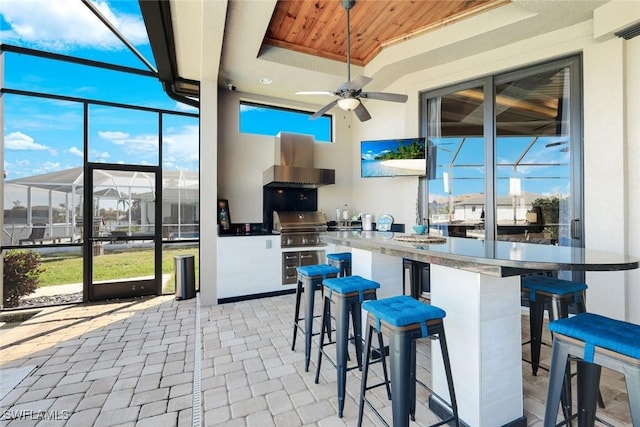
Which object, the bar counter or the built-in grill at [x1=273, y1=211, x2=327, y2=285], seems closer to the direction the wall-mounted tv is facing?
the bar counter

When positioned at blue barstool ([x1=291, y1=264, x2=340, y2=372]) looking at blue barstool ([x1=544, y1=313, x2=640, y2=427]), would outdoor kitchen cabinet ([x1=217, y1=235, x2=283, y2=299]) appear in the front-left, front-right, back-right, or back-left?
back-left

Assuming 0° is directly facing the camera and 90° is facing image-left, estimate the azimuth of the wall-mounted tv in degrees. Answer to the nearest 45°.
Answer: approximately 0°

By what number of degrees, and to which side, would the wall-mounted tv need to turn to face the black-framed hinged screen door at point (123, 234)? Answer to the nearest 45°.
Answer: approximately 90° to its right

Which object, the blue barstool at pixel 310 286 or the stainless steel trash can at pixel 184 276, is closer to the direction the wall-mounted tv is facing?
the blue barstool

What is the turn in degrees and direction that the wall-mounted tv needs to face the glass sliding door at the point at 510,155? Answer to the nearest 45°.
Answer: approximately 90° to its left

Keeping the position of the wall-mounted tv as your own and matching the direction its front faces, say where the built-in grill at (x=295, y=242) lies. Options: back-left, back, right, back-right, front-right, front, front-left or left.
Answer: right

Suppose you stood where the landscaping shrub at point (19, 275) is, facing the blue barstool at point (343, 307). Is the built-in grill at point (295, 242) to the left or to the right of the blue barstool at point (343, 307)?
left

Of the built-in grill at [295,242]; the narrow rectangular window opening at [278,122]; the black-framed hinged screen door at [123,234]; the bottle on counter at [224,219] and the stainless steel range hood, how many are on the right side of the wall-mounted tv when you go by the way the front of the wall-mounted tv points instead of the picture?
5

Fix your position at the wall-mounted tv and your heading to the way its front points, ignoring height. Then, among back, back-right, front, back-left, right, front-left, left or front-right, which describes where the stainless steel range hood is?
right

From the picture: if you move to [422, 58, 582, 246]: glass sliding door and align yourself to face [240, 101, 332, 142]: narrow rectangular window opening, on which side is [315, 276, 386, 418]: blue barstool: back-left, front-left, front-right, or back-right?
front-left

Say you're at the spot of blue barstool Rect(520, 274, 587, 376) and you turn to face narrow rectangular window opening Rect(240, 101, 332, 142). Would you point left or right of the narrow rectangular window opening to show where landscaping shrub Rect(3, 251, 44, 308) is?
left

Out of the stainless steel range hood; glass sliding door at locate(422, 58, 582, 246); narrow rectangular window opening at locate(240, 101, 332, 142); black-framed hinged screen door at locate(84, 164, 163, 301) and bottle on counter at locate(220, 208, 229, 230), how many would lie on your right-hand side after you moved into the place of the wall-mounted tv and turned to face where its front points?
4

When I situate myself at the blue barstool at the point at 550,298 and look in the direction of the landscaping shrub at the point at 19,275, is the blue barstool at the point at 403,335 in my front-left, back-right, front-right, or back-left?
front-left

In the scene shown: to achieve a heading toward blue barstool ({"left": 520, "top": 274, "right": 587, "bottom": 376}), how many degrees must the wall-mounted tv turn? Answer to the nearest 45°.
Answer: approximately 45° to its left

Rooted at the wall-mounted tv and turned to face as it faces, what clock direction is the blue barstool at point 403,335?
The blue barstool is roughly at 12 o'clock from the wall-mounted tv.

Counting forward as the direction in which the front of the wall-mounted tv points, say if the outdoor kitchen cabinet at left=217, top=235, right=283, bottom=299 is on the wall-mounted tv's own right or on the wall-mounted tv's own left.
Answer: on the wall-mounted tv's own right

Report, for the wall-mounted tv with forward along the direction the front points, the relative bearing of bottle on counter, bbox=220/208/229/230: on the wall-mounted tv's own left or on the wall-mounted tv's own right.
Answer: on the wall-mounted tv's own right

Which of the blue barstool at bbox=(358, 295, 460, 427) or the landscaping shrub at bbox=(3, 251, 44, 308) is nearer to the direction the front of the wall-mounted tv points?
the blue barstool

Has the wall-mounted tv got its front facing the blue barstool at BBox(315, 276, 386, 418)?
yes
